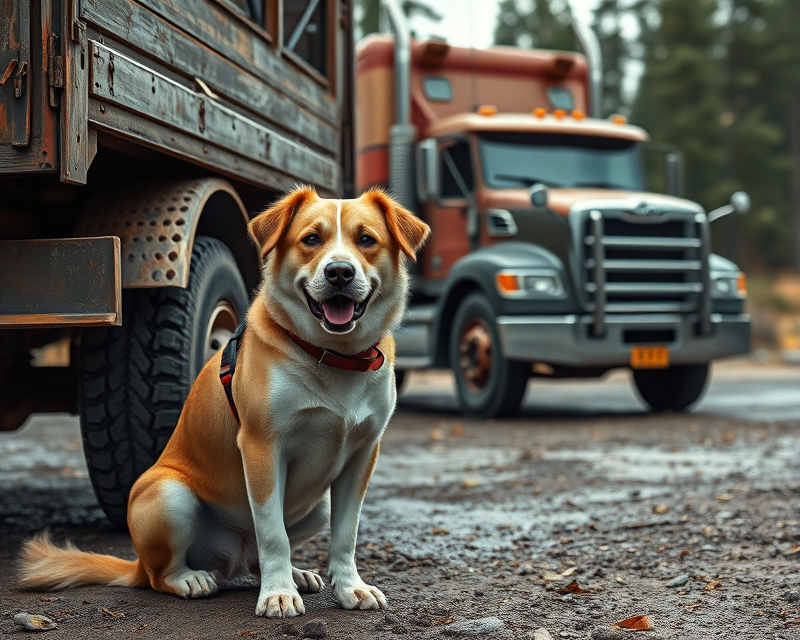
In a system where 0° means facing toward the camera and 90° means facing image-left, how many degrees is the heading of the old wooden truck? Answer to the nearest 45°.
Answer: approximately 225°

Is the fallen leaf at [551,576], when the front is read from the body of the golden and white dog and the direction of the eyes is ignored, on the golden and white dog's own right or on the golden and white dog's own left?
on the golden and white dog's own left

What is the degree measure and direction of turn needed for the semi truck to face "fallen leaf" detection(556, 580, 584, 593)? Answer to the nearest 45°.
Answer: approximately 45° to its right

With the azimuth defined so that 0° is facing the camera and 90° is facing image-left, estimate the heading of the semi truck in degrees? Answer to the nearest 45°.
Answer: approximately 315°

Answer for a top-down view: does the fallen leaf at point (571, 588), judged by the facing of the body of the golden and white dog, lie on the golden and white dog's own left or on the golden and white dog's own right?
on the golden and white dog's own left

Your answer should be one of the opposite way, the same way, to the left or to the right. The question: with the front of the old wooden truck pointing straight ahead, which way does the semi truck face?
to the right

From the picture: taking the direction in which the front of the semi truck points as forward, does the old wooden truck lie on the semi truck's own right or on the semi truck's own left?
on the semi truck's own right

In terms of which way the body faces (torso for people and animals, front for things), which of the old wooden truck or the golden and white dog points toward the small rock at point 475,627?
the golden and white dog

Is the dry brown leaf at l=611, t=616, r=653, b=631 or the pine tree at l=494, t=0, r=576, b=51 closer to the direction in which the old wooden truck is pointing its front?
the pine tree
